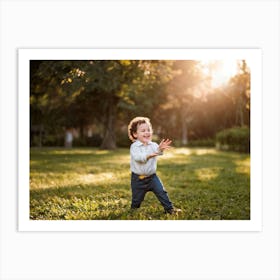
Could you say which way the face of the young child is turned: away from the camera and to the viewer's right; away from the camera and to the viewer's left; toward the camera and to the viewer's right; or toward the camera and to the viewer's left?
toward the camera and to the viewer's right

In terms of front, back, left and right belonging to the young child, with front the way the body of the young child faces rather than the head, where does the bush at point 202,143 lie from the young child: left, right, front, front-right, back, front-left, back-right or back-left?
back-left

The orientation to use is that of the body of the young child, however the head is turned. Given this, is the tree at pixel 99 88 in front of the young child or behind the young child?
behind

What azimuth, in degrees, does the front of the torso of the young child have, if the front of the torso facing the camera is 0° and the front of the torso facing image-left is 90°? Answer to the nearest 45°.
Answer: approximately 315°
